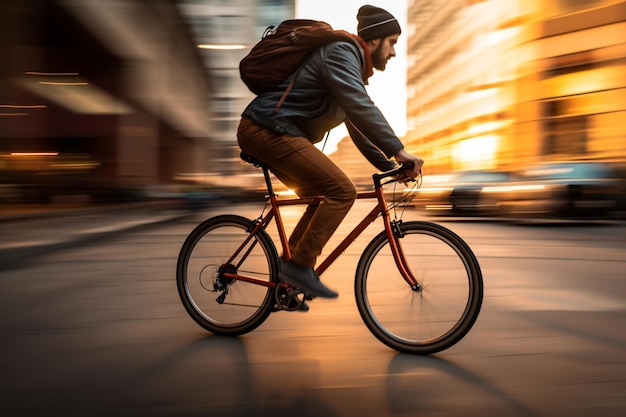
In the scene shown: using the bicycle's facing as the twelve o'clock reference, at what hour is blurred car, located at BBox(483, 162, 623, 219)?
The blurred car is roughly at 10 o'clock from the bicycle.

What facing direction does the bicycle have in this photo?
to the viewer's right

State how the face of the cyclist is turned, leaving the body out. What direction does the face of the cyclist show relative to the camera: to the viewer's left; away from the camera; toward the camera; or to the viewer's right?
to the viewer's right

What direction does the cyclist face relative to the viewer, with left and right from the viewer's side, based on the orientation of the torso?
facing to the right of the viewer
